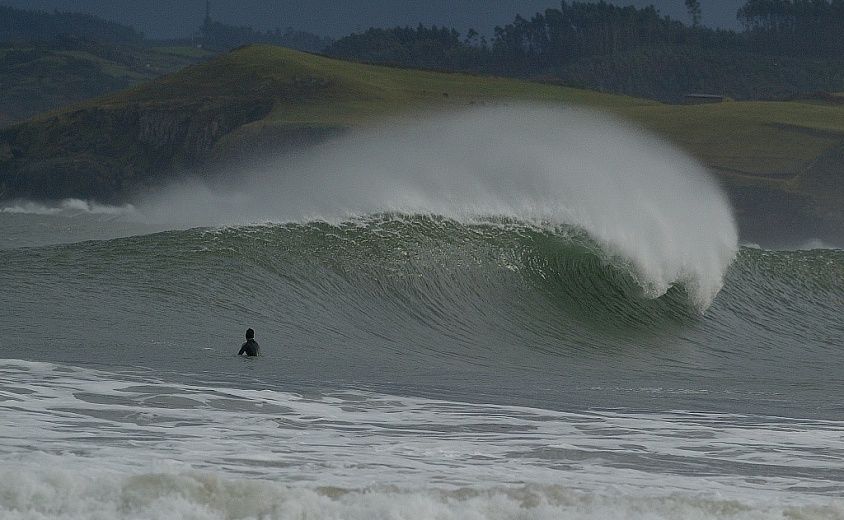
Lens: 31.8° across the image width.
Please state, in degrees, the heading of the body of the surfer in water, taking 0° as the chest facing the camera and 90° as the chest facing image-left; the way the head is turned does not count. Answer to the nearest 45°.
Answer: approximately 180°
